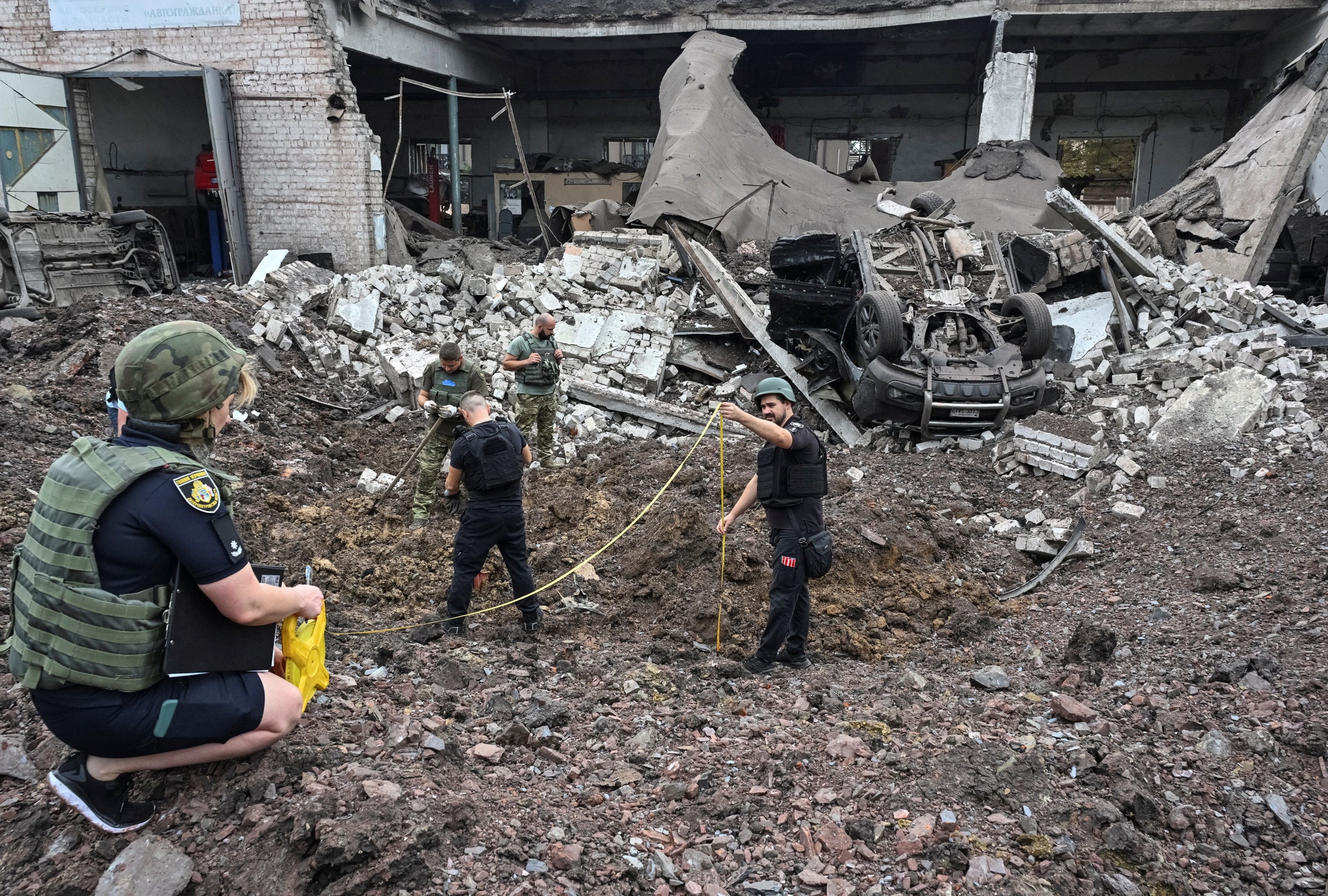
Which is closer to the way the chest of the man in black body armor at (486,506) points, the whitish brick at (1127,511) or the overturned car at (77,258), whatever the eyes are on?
the overturned car

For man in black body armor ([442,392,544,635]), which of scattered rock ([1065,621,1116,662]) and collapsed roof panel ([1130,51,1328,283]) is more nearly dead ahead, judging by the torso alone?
the collapsed roof panel

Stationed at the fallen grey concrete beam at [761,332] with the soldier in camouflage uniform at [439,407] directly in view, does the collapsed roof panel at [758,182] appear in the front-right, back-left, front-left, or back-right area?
back-right

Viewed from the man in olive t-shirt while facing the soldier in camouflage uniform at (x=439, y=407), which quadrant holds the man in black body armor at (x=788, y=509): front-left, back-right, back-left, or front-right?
front-left

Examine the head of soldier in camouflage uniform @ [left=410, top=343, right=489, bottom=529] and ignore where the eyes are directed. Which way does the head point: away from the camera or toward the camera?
toward the camera

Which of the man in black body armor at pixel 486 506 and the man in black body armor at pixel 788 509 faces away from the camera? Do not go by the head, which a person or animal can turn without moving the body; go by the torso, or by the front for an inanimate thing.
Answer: the man in black body armor at pixel 486 506

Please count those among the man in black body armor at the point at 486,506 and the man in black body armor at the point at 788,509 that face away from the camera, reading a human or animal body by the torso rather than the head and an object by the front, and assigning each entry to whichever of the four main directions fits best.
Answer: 1

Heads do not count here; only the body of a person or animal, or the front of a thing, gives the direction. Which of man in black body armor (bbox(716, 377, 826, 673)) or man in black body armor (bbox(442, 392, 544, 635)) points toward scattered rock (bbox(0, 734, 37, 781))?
man in black body armor (bbox(716, 377, 826, 673))

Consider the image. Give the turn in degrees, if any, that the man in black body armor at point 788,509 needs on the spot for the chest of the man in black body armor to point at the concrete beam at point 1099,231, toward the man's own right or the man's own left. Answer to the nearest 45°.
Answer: approximately 180°

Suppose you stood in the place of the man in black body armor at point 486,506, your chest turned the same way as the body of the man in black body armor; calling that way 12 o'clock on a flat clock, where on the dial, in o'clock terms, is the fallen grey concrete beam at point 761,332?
The fallen grey concrete beam is roughly at 1 o'clock from the man in black body armor.

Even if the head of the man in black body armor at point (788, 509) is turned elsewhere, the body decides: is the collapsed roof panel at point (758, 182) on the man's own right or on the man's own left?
on the man's own right

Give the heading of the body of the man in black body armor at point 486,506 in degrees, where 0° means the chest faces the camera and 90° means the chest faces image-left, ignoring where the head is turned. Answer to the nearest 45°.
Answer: approximately 180°

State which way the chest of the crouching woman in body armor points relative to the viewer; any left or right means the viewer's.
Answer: facing away from the viewer and to the right of the viewer

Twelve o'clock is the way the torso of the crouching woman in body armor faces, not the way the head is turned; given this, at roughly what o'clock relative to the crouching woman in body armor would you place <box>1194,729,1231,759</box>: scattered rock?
The scattered rock is roughly at 2 o'clock from the crouching woman in body armor.

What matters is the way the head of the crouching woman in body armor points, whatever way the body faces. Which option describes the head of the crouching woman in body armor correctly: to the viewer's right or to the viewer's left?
to the viewer's right

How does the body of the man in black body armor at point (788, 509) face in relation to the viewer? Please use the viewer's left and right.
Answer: facing the viewer and to the left of the viewer

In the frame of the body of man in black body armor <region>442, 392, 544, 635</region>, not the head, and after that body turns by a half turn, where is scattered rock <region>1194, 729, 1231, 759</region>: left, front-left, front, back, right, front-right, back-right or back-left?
front-left

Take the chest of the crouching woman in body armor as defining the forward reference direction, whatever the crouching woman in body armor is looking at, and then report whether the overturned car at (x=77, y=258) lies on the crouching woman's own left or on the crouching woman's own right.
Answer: on the crouching woman's own left

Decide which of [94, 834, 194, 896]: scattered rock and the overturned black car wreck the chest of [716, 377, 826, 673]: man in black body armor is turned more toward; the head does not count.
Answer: the scattered rock

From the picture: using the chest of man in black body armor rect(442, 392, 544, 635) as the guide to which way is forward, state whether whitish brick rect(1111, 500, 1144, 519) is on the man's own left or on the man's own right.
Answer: on the man's own right
